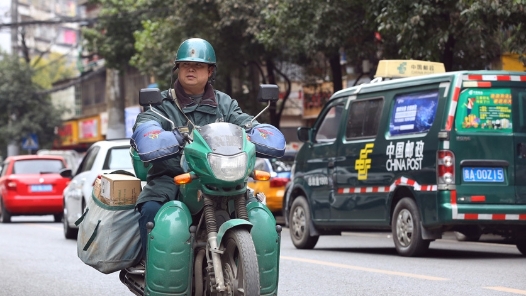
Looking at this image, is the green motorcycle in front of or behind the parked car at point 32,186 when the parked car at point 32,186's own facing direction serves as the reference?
behind

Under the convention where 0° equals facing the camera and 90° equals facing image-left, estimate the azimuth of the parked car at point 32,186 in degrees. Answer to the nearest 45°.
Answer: approximately 180°

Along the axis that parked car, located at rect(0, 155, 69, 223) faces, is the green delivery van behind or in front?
behind

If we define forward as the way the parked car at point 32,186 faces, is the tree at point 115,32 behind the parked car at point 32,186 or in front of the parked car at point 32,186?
in front
